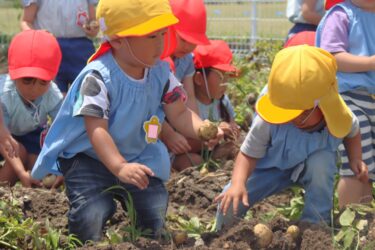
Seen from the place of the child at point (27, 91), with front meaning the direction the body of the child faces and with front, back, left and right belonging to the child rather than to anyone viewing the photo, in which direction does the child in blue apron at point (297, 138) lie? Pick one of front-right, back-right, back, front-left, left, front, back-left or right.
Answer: front-left

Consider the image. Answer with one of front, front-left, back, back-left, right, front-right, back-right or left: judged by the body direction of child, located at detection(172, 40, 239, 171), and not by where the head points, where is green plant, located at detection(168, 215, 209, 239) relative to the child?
front-right

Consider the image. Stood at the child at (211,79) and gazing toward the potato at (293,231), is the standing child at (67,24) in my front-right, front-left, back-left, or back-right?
back-right

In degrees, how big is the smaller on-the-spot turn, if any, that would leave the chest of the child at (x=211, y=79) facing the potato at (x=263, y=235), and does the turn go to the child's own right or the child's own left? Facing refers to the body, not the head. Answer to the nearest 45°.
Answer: approximately 45° to the child's own right

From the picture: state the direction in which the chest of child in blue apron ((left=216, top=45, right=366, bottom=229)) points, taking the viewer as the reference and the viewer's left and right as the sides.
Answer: facing the viewer and to the left of the viewer

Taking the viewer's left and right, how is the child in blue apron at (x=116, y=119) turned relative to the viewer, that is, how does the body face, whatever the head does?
facing the viewer and to the right of the viewer

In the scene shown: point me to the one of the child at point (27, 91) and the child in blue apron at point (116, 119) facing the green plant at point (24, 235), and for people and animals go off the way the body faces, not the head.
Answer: the child

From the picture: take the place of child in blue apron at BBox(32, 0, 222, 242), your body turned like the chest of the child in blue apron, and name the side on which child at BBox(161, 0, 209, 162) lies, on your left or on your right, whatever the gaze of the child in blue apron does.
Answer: on your left
